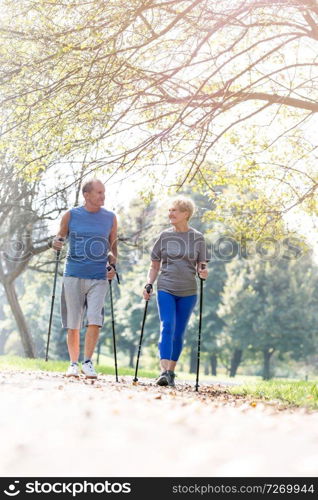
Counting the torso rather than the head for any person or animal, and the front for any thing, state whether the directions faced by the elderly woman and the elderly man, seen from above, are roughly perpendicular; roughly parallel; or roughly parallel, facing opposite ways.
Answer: roughly parallel

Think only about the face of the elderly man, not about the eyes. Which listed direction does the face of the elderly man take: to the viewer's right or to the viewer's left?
to the viewer's right

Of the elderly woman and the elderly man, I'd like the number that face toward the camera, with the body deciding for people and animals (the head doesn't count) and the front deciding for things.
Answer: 2

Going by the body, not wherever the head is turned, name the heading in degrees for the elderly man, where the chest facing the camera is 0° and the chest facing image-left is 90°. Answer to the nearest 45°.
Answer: approximately 0°

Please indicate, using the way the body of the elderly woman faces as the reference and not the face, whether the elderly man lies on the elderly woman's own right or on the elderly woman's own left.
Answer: on the elderly woman's own right

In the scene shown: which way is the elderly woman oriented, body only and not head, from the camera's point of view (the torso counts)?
toward the camera

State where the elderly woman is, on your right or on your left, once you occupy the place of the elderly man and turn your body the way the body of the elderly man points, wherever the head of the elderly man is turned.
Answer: on your left
